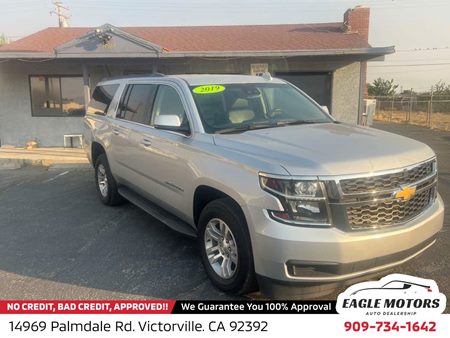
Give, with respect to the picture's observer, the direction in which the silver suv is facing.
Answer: facing the viewer and to the right of the viewer

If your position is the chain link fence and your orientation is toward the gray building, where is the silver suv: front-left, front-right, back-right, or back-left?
front-left

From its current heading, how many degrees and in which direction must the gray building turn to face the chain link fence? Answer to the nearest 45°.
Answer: approximately 135° to its left

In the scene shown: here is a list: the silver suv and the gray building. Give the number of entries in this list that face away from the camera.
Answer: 0

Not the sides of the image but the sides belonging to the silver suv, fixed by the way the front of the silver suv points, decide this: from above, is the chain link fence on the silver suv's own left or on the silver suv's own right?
on the silver suv's own left

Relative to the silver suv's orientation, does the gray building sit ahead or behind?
behind

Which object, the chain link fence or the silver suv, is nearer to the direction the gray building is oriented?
the silver suv

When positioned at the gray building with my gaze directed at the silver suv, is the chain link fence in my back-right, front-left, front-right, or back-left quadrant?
back-left

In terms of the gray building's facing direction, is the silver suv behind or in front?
in front

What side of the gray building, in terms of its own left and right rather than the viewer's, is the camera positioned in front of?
front
